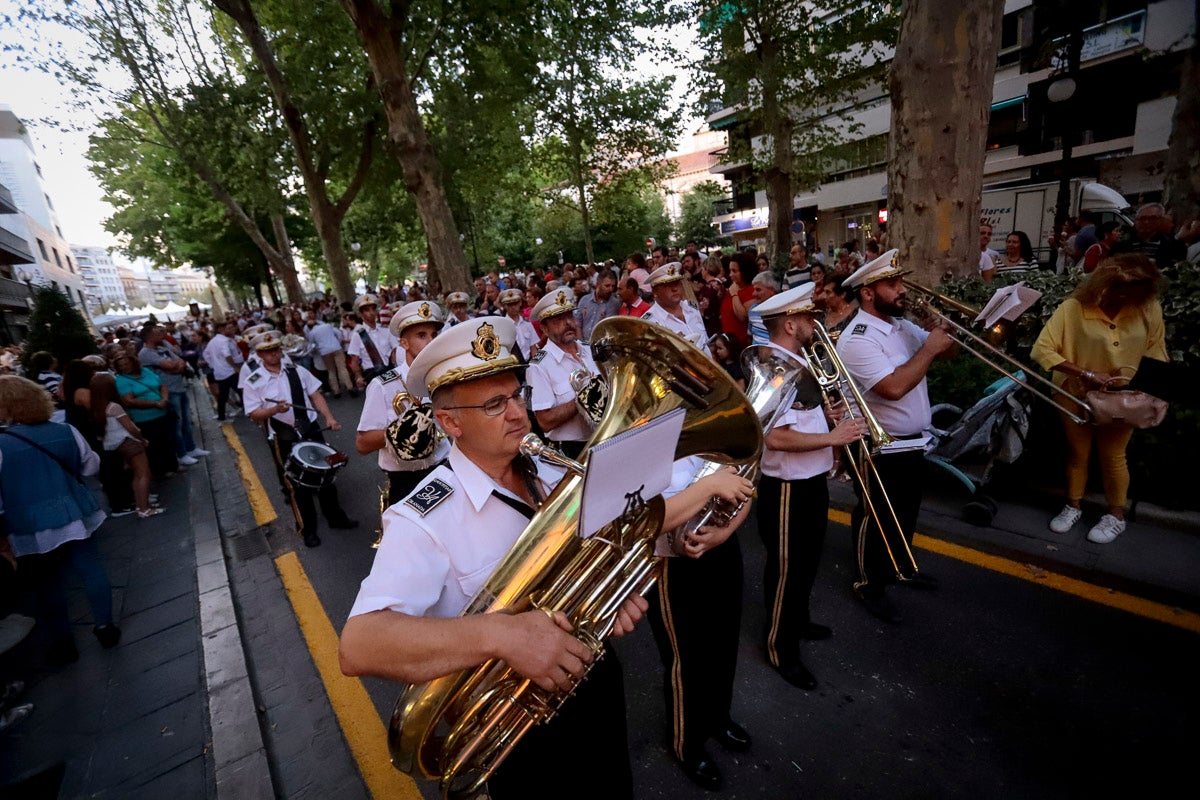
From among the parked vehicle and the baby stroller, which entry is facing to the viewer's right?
the parked vehicle

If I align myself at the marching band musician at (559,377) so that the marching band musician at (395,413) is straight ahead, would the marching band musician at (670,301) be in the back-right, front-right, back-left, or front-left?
back-right

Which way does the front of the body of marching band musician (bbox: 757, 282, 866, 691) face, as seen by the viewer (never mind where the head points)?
to the viewer's right

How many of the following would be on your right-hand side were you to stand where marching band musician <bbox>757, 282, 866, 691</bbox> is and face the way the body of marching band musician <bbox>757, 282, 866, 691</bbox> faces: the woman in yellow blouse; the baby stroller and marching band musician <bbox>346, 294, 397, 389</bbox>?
0

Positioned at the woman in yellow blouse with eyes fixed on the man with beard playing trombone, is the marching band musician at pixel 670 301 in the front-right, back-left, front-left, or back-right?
front-right

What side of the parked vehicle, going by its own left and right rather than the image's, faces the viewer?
right

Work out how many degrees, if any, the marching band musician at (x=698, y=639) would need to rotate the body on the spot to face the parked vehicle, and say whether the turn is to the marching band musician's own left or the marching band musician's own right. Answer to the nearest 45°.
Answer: approximately 90° to the marching band musician's own left

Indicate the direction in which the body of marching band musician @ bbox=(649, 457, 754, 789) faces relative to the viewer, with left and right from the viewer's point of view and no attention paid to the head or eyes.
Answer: facing the viewer and to the right of the viewer

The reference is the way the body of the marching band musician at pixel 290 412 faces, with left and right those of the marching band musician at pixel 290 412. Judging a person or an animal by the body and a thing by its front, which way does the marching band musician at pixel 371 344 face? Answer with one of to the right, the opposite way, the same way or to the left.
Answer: the same way

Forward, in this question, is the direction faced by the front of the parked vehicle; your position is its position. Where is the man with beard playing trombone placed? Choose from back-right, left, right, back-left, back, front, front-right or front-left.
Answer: right

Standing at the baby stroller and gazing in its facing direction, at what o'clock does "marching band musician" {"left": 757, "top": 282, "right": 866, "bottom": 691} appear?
The marching band musician is roughly at 11 o'clock from the baby stroller.

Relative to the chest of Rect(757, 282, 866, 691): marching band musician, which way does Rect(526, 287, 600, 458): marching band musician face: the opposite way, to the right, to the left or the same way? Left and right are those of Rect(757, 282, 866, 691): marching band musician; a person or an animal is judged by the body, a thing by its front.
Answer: the same way

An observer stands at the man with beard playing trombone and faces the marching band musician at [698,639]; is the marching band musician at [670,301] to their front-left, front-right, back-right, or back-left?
back-right

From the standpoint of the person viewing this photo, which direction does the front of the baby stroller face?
facing the viewer and to the left of the viewer

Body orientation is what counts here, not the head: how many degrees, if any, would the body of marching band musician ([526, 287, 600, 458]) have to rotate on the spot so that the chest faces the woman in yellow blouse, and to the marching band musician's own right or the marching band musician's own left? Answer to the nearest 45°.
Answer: approximately 45° to the marching band musician's own left

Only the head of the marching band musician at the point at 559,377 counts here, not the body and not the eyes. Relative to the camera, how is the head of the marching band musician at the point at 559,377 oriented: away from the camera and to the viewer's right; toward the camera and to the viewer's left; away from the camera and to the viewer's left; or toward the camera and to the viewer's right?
toward the camera and to the viewer's right

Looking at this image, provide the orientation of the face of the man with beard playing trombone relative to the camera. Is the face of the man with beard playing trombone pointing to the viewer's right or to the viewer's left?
to the viewer's right

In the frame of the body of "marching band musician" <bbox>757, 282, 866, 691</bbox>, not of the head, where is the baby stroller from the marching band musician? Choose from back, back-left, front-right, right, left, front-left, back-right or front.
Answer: front-left

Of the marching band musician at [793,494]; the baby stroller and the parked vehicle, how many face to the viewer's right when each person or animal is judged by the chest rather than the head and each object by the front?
2

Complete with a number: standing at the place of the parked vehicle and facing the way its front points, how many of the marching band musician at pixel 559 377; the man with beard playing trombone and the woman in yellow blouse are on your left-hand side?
0
